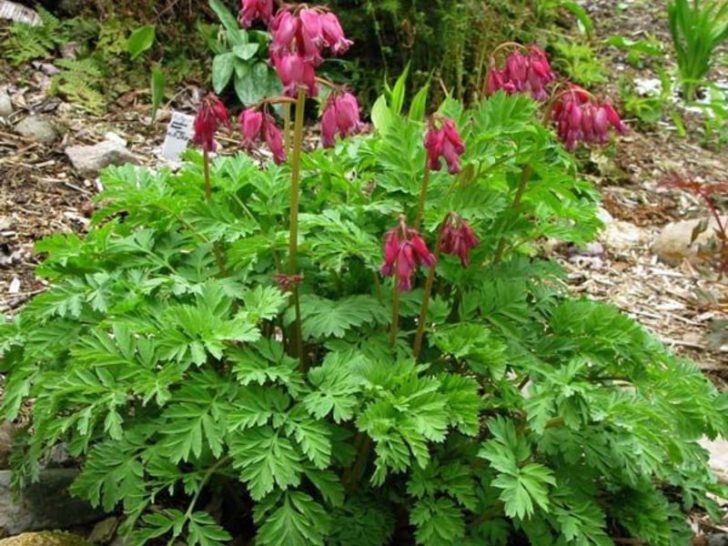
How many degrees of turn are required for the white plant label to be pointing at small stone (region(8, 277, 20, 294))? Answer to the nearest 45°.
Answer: approximately 45° to its right

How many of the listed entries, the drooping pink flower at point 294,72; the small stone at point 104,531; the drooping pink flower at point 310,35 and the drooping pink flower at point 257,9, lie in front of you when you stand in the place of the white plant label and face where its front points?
4

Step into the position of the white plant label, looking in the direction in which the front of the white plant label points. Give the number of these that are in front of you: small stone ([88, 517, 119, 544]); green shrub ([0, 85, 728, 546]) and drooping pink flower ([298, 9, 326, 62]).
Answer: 3

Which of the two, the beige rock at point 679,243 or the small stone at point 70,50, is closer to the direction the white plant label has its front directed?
the beige rock

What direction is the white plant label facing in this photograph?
toward the camera

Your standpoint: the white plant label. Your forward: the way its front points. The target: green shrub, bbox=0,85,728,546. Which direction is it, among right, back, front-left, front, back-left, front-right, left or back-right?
front

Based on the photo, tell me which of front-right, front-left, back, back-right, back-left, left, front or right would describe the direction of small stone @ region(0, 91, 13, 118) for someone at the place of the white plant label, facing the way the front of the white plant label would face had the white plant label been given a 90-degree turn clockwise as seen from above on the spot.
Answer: front-right

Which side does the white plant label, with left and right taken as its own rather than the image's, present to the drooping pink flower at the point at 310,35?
front

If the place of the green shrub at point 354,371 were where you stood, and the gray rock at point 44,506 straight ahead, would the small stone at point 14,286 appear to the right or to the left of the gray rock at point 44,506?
right

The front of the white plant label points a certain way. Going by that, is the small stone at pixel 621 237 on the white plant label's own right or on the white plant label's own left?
on the white plant label's own left

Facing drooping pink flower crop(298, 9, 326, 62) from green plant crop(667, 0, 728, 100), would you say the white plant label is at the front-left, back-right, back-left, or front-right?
front-right
